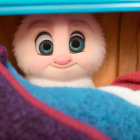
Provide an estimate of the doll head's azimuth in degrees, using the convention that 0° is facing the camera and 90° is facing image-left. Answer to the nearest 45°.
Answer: approximately 0°
